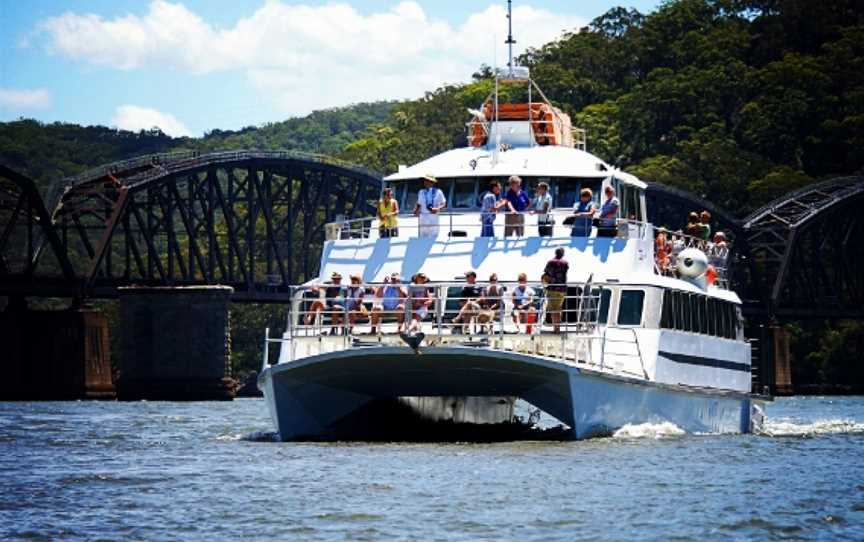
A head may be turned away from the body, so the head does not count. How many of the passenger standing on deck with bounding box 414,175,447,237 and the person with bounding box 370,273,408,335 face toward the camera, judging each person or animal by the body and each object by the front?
2

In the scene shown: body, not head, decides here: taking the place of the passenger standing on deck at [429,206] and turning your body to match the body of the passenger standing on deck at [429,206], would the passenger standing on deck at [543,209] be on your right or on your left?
on your left

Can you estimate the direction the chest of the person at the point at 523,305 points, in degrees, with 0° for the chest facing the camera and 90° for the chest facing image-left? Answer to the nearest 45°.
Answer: approximately 0°

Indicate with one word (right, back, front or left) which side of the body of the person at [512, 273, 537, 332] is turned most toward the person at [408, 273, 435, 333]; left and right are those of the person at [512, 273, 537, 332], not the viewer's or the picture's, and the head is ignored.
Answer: right

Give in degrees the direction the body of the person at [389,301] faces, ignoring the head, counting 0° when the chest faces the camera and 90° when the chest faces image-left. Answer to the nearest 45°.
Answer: approximately 0°
